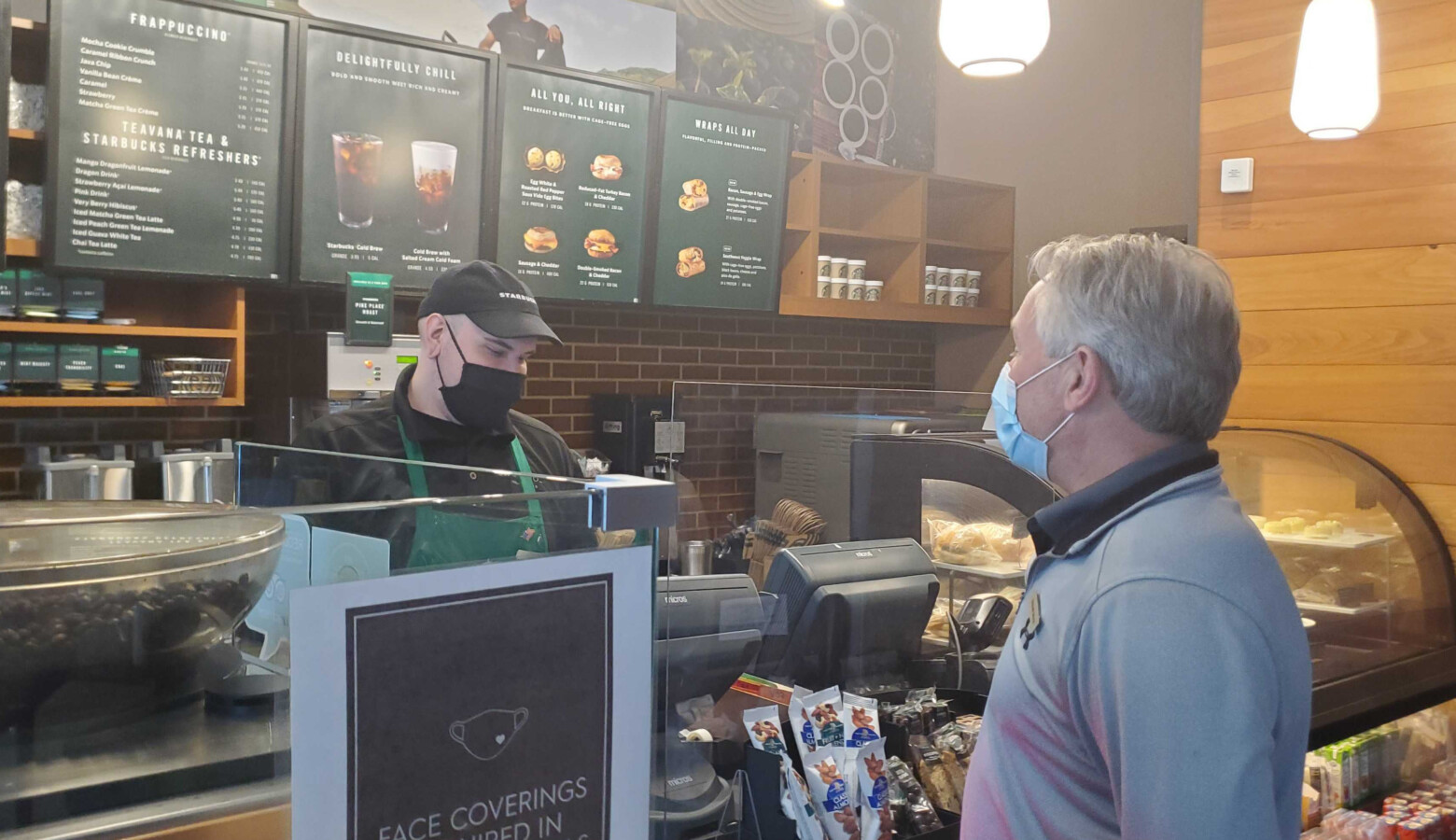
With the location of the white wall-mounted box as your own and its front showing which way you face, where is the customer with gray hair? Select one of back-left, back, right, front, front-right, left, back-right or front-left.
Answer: front-left

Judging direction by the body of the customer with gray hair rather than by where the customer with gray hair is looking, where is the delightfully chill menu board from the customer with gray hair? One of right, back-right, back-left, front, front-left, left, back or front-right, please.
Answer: front-right

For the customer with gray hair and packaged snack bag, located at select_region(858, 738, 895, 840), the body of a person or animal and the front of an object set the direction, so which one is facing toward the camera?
the packaged snack bag

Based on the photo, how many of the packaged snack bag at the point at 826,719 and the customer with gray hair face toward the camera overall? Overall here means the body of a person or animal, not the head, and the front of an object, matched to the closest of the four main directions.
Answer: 1

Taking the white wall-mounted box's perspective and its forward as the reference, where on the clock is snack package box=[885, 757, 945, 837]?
The snack package is roughly at 11 o'clock from the white wall-mounted box.

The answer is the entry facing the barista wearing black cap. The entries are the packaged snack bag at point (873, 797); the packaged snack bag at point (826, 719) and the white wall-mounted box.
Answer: the white wall-mounted box

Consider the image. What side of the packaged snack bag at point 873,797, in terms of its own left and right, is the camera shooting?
front

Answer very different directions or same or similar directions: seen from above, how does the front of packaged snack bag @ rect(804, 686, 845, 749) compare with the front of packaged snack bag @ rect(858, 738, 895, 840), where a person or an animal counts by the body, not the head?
same or similar directions

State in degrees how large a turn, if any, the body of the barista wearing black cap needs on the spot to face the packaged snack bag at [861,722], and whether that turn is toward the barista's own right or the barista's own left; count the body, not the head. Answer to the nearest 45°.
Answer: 0° — they already face it

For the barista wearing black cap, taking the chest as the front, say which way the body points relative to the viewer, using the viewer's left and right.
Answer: facing the viewer and to the right of the viewer

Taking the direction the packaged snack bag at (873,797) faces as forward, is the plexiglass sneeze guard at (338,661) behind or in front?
in front

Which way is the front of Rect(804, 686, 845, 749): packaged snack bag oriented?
toward the camera

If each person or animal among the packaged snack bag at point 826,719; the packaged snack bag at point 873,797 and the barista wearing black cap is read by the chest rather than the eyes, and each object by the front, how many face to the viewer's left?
0

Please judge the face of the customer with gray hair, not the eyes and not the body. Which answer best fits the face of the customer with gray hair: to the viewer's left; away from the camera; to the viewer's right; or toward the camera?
to the viewer's left

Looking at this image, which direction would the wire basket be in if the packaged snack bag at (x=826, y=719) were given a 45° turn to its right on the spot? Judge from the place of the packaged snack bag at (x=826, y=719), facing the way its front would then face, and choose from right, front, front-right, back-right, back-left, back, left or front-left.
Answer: right

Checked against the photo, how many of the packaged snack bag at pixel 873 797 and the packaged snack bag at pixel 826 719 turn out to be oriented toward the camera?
2

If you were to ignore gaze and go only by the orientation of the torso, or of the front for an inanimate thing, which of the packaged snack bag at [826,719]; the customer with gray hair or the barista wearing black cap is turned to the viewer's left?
the customer with gray hair

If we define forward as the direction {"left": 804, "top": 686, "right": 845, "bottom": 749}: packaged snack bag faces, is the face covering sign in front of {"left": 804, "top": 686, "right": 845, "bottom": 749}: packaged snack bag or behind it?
in front

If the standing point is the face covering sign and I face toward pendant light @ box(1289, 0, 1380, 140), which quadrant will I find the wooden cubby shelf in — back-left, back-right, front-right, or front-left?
front-left
